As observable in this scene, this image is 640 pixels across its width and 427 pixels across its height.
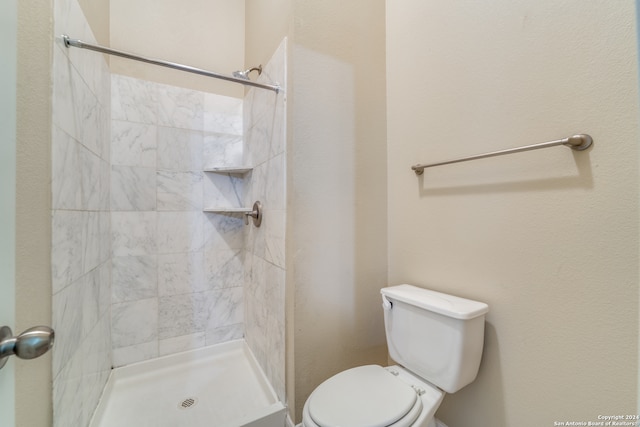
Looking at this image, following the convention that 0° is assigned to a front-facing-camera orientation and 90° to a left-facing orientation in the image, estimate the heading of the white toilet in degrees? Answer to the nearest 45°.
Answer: approximately 45°
